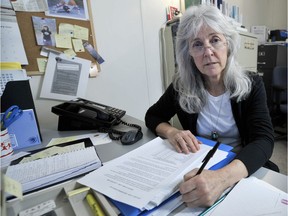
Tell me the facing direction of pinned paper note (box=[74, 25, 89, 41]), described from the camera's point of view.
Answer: facing the viewer and to the right of the viewer

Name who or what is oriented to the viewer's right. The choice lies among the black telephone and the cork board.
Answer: the black telephone

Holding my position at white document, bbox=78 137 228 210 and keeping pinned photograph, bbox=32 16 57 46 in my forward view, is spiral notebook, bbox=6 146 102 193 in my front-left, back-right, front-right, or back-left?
front-left

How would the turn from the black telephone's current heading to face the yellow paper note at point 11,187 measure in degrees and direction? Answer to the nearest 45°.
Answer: approximately 90° to its right

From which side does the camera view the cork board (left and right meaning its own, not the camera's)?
front

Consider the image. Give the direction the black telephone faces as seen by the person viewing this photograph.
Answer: facing to the right of the viewer

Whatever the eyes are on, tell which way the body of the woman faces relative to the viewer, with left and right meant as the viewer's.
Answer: facing the viewer

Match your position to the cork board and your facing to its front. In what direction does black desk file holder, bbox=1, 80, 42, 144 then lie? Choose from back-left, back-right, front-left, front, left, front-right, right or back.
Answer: front

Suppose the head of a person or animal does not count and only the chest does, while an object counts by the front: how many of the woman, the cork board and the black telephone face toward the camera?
2
